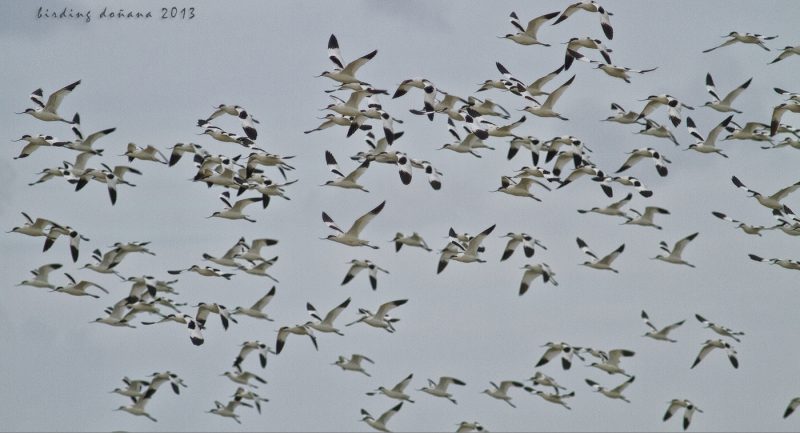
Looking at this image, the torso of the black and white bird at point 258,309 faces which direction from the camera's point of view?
to the viewer's left

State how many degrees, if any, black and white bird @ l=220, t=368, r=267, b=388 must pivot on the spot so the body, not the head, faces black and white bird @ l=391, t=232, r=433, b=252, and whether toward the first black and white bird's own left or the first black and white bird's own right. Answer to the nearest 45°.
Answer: approximately 135° to the first black and white bird's own left

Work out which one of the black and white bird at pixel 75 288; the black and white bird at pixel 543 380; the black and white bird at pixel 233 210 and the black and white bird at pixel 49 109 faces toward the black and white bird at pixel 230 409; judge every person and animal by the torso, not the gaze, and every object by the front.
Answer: the black and white bird at pixel 543 380

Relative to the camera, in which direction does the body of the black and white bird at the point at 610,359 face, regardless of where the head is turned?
to the viewer's left

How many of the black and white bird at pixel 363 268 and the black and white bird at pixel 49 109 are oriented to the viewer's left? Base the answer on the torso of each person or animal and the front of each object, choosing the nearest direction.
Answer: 2

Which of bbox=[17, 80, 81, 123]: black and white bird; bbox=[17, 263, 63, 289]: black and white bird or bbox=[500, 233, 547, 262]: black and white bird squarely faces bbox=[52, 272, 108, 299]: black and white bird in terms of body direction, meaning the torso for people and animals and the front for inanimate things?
bbox=[500, 233, 547, 262]: black and white bird

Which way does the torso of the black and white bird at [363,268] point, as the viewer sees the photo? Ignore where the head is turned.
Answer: to the viewer's left

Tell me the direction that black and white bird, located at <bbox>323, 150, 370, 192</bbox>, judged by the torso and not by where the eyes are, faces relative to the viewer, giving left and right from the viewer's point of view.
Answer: facing to the left of the viewer

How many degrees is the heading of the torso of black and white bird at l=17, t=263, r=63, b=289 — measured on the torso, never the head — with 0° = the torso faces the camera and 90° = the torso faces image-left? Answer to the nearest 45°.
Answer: approximately 90°

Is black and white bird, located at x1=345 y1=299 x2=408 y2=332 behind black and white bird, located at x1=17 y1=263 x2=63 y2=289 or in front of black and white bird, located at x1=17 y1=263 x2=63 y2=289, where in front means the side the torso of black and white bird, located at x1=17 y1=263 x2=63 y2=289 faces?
behind

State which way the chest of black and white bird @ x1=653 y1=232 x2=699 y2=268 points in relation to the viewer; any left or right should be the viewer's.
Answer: facing to the left of the viewer

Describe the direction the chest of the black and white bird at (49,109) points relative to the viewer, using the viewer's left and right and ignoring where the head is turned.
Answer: facing to the left of the viewer

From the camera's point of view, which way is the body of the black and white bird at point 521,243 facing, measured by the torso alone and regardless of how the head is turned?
to the viewer's left

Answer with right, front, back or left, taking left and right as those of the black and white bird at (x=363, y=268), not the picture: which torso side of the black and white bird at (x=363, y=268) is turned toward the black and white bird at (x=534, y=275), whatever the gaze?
back
